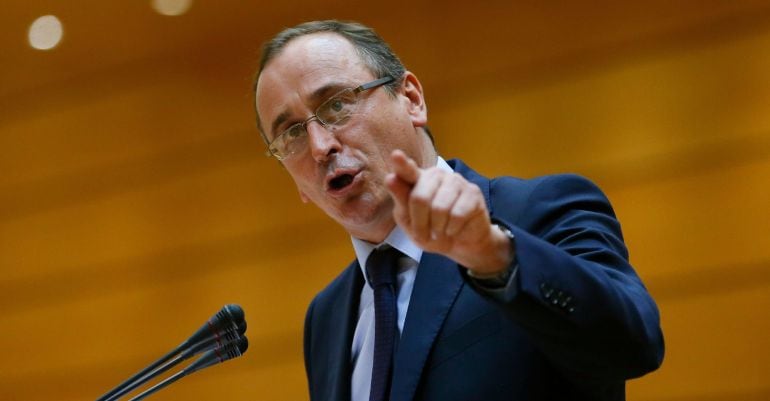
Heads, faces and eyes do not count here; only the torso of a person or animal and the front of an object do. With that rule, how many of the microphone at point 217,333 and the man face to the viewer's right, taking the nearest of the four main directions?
1

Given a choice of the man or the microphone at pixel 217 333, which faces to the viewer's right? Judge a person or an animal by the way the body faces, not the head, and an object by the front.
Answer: the microphone

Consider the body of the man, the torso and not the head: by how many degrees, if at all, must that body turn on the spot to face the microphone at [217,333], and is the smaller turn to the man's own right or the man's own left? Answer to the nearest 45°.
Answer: approximately 45° to the man's own right

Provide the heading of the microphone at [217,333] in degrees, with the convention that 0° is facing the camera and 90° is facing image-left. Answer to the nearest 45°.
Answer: approximately 270°

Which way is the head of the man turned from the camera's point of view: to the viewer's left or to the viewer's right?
to the viewer's left

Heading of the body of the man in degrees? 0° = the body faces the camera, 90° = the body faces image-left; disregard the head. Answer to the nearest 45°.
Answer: approximately 45°

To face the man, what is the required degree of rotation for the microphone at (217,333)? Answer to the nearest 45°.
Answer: approximately 45° to its right
